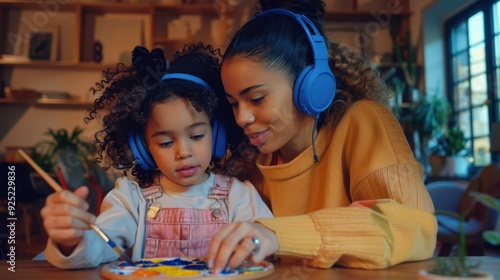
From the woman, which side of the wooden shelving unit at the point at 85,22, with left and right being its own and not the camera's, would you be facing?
front

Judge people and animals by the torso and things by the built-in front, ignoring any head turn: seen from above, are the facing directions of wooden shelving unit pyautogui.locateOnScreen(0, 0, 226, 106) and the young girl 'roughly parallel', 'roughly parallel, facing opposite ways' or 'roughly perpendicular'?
roughly parallel

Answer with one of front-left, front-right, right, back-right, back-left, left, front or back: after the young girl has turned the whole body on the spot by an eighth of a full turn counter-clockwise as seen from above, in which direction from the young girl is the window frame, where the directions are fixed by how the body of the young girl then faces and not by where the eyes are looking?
left

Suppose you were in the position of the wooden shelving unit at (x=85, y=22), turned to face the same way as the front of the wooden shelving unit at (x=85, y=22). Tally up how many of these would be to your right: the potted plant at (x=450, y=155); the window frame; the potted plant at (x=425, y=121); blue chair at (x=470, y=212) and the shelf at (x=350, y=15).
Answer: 0

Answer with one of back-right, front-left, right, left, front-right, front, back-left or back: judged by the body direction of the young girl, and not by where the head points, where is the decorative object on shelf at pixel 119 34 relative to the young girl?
back

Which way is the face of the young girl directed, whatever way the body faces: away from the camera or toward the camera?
toward the camera

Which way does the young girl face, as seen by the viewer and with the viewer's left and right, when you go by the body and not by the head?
facing the viewer

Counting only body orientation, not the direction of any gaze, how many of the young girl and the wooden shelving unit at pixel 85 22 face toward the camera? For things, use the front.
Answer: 2

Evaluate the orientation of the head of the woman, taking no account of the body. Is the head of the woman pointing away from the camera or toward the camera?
toward the camera

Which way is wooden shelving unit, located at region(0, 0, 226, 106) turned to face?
toward the camera

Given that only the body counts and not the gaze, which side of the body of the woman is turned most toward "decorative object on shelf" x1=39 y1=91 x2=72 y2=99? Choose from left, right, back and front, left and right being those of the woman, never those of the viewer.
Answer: right

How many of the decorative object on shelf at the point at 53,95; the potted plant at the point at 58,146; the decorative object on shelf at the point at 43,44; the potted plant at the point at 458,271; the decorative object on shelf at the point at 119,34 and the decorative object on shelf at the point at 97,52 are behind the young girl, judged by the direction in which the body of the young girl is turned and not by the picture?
5

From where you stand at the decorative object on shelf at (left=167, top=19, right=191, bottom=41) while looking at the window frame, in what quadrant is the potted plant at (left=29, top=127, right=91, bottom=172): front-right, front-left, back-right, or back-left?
back-right

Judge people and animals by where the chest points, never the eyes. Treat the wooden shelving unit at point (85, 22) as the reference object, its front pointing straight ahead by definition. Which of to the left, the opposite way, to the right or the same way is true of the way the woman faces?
to the right

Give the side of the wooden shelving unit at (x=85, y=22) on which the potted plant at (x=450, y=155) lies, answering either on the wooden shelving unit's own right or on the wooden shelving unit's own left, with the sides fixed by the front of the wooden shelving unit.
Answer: on the wooden shelving unit's own left

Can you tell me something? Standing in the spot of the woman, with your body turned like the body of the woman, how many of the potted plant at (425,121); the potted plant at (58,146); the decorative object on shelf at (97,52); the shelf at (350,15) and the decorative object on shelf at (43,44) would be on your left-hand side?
0

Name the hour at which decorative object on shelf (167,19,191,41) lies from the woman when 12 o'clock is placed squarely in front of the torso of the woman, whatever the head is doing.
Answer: The decorative object on shelf is roughly at 4 o'clock from the woman.

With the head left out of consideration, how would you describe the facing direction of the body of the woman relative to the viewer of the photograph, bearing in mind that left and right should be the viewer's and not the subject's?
facing the viewer and to the left of the viewer

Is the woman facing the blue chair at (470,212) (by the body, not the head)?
no

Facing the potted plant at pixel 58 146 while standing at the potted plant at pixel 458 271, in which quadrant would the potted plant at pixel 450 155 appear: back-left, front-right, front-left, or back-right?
front-right
